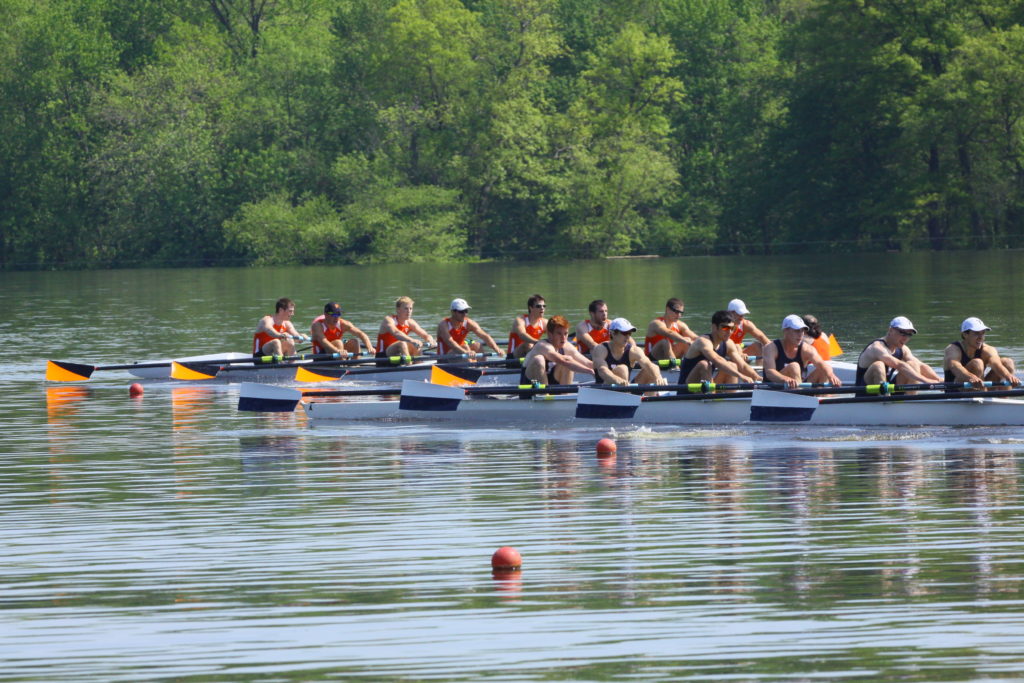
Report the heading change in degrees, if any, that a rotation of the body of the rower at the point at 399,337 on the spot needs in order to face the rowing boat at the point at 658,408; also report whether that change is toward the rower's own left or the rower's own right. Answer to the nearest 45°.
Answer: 0° — they already face it

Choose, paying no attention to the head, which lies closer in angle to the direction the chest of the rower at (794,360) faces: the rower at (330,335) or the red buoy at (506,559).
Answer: the red buoy

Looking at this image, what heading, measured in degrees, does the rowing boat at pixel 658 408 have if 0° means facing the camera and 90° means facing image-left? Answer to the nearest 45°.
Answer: approximately 90°

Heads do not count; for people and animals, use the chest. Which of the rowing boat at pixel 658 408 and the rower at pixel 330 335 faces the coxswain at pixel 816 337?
the rower at pixel 330 335

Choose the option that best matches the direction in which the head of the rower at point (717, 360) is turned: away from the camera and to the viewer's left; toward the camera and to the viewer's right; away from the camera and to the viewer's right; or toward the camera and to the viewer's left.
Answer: toward the camera and to the viewer's right

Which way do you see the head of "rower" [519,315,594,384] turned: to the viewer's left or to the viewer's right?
to the viewer's right

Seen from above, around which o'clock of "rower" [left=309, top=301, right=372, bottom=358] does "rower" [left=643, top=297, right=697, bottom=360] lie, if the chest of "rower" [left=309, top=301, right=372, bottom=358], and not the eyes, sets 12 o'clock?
"rower" [left=643, top=297, right=697, bottom=360] is roughly at 12 o'clock from "rower" [left=309, top=301, right=372, bottom=358].

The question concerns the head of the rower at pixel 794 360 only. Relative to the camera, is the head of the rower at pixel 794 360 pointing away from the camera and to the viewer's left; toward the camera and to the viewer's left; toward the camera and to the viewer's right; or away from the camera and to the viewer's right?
toward the camera and to the viewer's right

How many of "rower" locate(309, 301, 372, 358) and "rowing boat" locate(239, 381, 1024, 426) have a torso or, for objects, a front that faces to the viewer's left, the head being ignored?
1

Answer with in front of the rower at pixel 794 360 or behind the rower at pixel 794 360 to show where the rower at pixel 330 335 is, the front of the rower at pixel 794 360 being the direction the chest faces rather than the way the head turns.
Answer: behind

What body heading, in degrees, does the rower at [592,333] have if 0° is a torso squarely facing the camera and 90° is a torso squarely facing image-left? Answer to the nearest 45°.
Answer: approximately 315°
